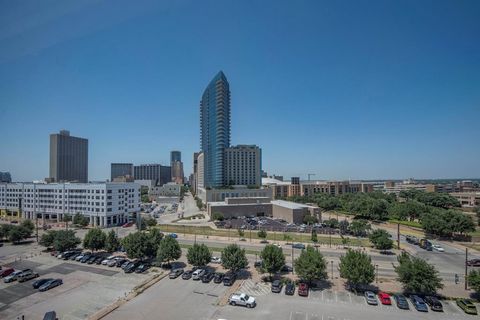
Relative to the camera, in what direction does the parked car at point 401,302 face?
facing away from the viewer and to the left of the viewer

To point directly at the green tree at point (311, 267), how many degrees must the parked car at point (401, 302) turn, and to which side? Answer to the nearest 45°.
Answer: approximately 45° to its left

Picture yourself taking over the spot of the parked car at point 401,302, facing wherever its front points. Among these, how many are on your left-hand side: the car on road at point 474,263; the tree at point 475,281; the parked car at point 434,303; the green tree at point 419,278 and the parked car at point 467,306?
0

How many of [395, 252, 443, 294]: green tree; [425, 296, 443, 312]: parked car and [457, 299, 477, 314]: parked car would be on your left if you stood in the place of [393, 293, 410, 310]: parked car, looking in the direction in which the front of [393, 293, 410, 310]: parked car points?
0

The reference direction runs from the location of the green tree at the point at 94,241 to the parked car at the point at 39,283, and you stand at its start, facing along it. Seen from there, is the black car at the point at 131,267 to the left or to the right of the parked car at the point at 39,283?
left

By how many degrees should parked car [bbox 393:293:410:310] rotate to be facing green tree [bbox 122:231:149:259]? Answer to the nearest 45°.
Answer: approximately 45° to its left

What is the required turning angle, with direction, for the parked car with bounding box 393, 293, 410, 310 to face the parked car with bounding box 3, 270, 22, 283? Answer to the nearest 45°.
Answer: approximately 45° to its left

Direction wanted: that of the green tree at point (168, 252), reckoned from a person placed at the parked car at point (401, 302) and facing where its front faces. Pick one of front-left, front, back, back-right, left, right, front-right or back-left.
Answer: front-left

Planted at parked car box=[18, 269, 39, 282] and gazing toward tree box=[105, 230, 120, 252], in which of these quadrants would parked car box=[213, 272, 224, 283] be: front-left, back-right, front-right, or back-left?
front-right

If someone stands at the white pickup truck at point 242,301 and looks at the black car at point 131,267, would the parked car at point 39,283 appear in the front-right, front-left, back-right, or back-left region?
front-left

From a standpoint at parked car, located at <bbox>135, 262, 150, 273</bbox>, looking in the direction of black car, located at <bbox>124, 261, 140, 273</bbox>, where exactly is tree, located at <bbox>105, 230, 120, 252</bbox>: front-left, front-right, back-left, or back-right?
front-right

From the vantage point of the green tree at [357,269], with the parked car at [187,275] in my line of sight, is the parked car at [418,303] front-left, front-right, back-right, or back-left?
back-left

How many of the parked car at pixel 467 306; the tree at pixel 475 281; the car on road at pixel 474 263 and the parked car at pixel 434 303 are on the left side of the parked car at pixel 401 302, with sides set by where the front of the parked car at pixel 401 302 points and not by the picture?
0
